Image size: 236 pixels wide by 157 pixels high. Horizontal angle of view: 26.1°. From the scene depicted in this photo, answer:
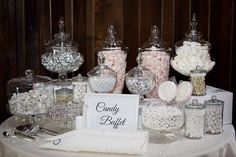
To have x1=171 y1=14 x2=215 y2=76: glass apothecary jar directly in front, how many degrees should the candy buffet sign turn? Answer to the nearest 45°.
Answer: approximately 135° to its left

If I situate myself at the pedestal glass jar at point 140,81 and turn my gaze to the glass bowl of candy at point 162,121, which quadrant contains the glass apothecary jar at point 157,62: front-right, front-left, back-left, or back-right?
back-left

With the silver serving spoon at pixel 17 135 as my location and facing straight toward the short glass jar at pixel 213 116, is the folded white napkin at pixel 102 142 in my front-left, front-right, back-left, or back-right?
front-right

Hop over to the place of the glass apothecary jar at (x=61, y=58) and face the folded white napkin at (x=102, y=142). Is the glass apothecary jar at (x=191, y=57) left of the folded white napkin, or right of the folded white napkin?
left

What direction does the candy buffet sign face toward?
toward the camera

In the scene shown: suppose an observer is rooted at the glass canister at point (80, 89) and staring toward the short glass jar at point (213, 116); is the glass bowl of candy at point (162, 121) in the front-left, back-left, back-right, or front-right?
front-right
